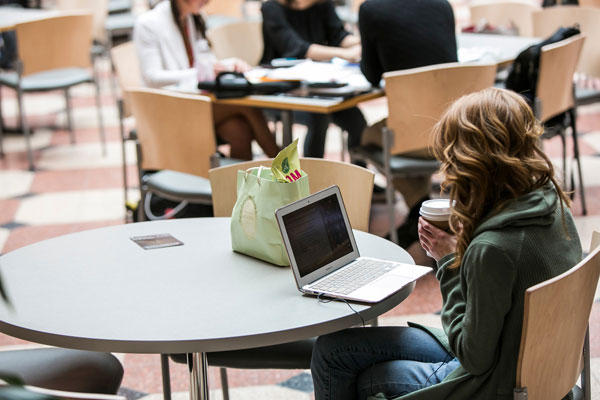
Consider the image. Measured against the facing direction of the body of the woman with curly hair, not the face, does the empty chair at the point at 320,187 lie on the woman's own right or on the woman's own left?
on the woman's own right

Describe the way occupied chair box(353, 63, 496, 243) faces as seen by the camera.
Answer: facing away from the viewer and to the left of the viewer

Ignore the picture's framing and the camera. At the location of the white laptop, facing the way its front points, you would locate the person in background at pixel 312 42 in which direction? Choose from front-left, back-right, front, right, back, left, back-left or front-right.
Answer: back-left

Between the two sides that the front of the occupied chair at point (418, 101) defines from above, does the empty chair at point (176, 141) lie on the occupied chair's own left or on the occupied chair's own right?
on the occupied chair's own left

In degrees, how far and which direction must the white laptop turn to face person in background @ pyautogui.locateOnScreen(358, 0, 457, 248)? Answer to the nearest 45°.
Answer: approximately 135° to its left

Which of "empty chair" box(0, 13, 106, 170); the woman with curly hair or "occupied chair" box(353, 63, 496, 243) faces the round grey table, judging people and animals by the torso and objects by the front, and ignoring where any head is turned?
the woman with curly hair

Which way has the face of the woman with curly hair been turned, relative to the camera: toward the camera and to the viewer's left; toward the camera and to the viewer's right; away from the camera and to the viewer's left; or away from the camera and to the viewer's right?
away from the camera and to the viewer's left

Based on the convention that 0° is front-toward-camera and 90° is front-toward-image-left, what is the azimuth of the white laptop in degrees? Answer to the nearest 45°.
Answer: approximately 315°

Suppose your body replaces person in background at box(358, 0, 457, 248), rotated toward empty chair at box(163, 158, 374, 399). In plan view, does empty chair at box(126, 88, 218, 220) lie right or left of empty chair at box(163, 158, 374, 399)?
right

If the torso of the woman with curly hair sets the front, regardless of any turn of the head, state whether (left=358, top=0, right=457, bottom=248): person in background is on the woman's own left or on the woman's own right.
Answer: on the woman's own right

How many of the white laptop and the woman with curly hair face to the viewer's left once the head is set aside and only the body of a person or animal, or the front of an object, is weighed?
1

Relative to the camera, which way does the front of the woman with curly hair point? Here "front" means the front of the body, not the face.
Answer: to the viewer's left
